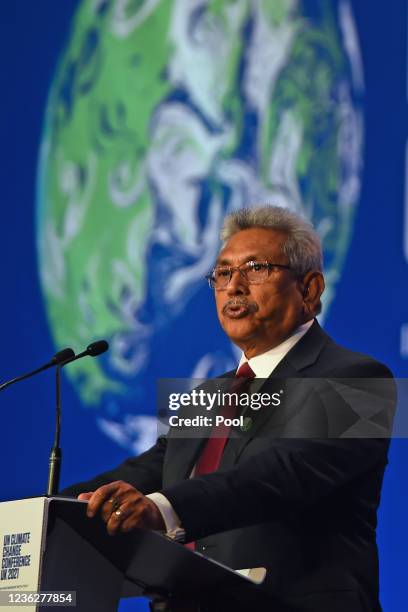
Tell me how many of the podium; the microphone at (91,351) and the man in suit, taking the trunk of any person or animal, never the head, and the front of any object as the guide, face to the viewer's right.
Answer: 1

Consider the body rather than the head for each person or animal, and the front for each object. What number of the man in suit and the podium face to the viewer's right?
0

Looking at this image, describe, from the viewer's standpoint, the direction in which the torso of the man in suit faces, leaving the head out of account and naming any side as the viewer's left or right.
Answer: facing the viewer and to the left of the viewer

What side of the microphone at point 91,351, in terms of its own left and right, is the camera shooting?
right

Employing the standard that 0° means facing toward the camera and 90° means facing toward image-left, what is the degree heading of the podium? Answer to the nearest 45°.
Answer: approximately 45°

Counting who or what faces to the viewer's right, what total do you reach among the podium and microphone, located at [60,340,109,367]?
1

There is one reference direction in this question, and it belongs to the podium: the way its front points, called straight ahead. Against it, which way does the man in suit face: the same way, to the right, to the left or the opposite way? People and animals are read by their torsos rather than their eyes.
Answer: the same way

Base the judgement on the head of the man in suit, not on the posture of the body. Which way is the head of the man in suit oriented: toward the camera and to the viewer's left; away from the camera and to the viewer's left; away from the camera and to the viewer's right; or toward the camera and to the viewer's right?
toward the camera and to the viewer's left
